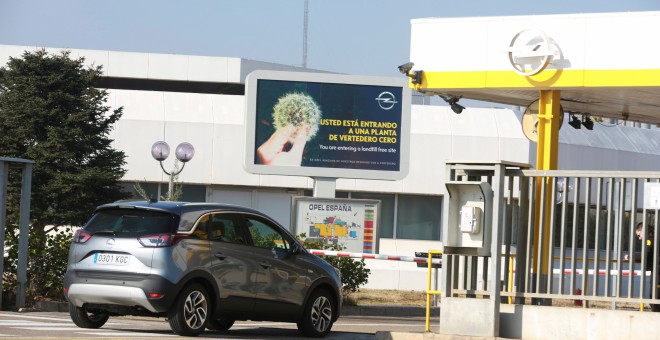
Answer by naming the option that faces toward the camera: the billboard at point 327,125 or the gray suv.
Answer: the billboard

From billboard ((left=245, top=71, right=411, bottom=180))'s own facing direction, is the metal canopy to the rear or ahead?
ahead

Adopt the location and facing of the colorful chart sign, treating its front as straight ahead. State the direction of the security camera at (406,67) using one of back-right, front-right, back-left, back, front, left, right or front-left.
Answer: front

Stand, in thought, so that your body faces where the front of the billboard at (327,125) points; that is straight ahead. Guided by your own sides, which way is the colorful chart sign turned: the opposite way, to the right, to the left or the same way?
the same way

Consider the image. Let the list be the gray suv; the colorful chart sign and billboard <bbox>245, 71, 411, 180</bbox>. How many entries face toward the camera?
2

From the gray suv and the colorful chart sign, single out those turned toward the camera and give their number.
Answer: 1

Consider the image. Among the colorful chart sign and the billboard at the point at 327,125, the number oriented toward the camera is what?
2

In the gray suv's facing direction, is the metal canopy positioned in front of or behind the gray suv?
in front

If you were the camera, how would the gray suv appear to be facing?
facing away from the viewer and to the right of the viewer

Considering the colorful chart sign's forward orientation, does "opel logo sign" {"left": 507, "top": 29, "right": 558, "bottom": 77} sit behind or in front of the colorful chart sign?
in front

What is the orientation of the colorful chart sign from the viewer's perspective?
toward the camera

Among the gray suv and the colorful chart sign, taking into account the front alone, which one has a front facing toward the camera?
the colorful chart sign

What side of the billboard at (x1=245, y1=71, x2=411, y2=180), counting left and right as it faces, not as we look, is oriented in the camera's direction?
front
